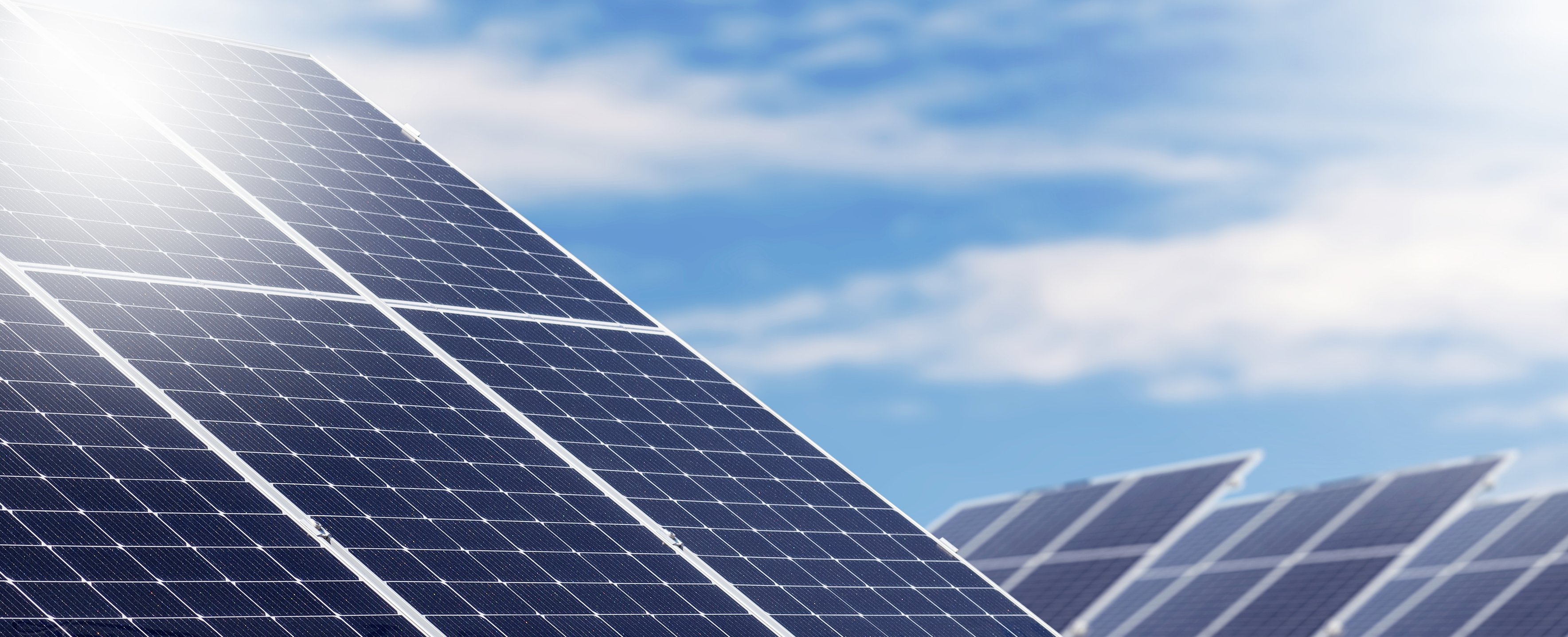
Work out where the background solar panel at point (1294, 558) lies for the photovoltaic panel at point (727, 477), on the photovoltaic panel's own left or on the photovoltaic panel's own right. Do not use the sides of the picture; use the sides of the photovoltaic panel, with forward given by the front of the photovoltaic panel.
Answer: on the photovoltaic panel's own left

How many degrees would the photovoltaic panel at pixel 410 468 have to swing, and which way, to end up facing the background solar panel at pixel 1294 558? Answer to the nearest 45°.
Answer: approximately 90° to its left

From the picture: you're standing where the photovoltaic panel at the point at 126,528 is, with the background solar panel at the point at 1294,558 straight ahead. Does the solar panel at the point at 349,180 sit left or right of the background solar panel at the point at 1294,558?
left

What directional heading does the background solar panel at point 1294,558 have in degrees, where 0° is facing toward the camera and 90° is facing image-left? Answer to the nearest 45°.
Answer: approximately 45°

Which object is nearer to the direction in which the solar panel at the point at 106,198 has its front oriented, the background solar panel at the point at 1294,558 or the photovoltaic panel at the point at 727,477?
the photovoltaic panel

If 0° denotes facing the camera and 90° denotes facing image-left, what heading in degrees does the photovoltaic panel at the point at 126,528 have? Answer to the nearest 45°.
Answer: approximately 315°

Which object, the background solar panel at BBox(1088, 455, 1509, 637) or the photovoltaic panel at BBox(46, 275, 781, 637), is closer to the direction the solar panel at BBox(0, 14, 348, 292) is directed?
the photovoltaic panel
